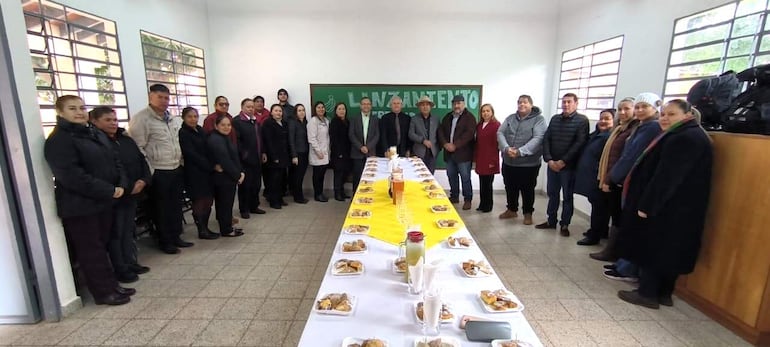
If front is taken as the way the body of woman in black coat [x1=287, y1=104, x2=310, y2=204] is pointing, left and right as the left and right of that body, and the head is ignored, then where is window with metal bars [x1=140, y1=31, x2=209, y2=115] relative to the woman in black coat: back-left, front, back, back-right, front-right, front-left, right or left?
back-right

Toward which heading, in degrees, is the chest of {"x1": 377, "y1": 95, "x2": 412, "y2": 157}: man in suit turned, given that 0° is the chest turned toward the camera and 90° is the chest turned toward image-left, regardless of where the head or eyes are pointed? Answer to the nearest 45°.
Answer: approximately 0°

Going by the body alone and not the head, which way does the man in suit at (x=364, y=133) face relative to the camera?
toward the camera

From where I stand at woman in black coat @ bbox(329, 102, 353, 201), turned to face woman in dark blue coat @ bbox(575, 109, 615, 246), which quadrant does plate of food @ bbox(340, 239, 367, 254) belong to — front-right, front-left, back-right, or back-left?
front-right

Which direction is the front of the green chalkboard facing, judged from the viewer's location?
facing the viewer

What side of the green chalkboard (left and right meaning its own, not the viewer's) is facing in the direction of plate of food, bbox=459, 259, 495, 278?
front

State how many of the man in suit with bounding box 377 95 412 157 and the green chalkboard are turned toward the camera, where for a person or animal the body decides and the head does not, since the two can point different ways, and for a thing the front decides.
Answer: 2

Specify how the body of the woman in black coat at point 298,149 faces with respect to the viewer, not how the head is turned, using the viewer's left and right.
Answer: facing the viewer and to the right of the viewer

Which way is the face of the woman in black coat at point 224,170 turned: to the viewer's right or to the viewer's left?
to the viewer's right

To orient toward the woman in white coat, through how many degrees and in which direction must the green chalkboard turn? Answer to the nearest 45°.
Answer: approximately 45° to its right

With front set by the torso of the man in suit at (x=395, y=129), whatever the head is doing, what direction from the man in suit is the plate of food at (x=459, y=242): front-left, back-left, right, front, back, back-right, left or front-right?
front

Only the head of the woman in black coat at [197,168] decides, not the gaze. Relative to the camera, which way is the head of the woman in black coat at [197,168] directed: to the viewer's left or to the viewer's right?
to the viewer's right

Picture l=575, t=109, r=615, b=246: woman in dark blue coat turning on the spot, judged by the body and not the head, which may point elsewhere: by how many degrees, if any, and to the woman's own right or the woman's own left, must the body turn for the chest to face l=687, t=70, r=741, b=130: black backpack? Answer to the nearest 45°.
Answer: approximately 90° to the woman's own left

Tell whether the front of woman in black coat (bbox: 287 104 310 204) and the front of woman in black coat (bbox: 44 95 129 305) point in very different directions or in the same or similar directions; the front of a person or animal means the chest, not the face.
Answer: same or similar directions

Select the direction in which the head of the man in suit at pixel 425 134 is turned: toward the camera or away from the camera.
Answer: toward the camera
